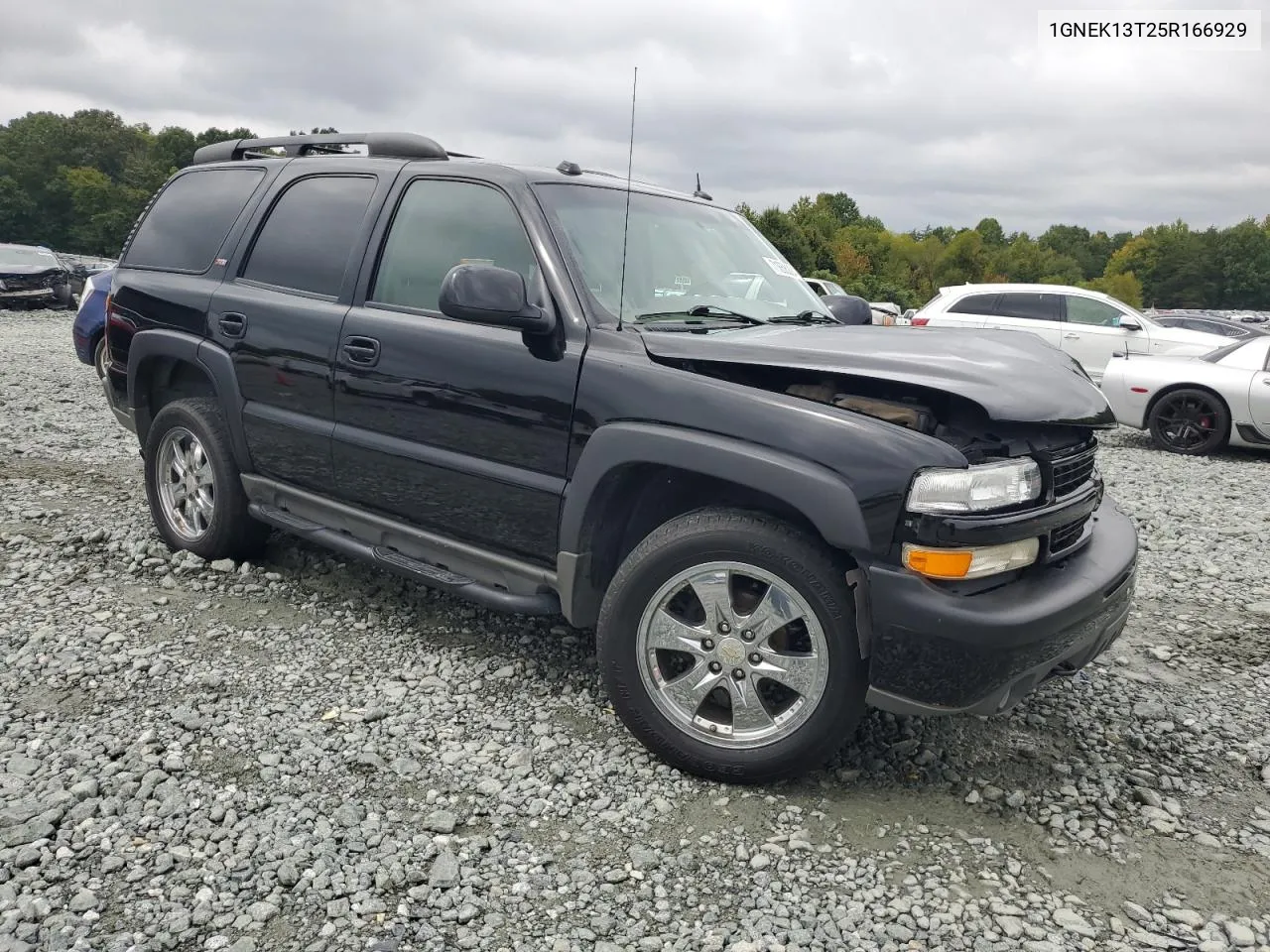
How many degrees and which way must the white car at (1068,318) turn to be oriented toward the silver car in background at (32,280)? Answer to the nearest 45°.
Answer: approximately 180°

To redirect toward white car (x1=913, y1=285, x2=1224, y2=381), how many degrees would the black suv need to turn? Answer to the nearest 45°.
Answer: approximately 90° to its left

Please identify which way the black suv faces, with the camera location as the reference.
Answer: facing the viewer and to the right of the viewer

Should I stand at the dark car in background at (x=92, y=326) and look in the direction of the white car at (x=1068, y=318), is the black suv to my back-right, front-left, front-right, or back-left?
front-right

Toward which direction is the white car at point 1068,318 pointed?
to the viewer's right

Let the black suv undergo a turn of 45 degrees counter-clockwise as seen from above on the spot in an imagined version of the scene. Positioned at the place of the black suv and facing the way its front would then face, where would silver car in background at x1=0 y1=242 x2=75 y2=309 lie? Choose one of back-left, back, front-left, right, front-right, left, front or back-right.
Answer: back-left

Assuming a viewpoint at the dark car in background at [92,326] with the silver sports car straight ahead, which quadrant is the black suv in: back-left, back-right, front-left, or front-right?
front-right

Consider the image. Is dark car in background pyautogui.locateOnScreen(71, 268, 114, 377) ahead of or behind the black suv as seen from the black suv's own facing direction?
behind

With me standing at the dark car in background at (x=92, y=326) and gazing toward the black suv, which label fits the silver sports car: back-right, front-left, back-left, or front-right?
front-left
